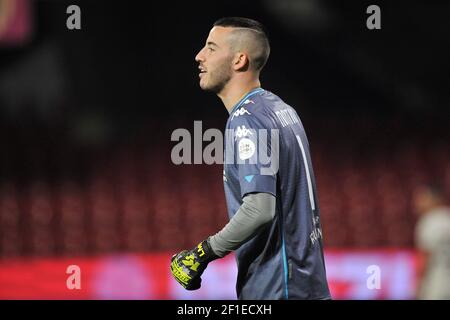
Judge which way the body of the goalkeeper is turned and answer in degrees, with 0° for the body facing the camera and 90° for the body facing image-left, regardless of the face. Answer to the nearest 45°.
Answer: approximately 90°

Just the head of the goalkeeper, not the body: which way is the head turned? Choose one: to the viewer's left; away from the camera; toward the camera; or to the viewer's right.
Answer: to the viewer's left

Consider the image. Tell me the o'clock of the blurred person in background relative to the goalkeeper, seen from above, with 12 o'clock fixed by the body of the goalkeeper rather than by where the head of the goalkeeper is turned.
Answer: The blurred person in background is roughly at 4 o'clock from the goalkeeper.
